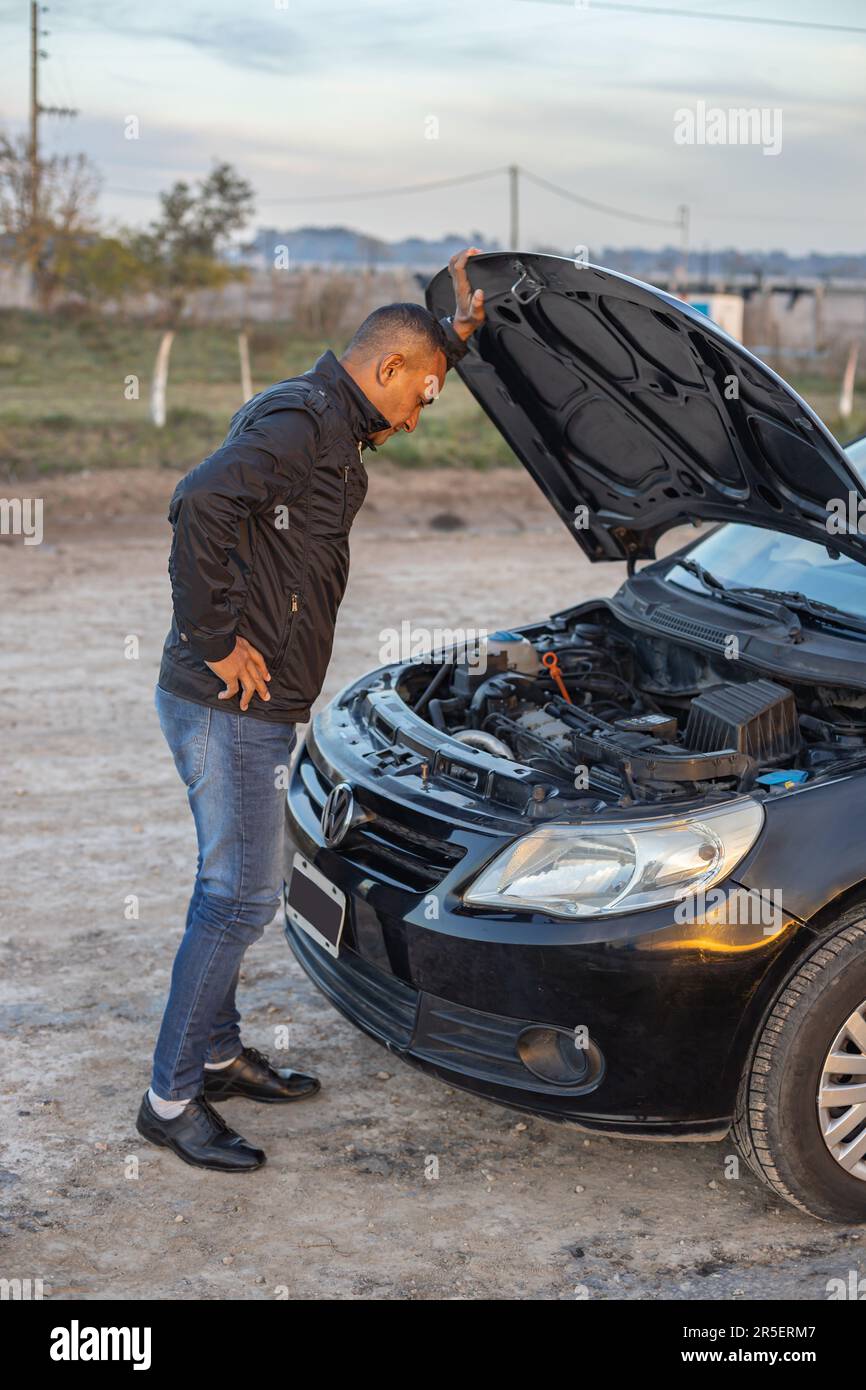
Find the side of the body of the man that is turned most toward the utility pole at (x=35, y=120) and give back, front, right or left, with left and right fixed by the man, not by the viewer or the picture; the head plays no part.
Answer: left

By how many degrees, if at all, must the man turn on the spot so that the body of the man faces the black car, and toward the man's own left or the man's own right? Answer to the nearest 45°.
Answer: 0° — they already face it

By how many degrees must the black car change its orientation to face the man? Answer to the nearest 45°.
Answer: approximately 45° to its right

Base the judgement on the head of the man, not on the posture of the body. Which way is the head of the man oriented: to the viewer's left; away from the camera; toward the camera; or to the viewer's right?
to the viewer's right

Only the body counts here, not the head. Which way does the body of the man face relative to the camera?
to the viewer's right

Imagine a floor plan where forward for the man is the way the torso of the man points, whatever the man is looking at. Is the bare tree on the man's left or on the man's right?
on the man's left

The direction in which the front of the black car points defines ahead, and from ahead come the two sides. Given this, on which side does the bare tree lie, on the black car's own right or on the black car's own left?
on the black car's own right

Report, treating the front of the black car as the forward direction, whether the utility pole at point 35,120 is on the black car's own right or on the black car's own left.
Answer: on the black car's own right

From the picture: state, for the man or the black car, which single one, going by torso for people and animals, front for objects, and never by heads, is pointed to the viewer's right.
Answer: the man
